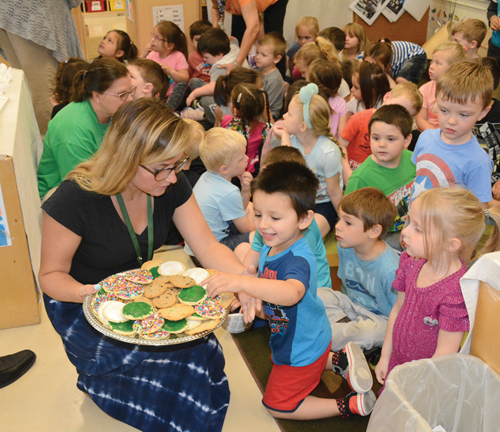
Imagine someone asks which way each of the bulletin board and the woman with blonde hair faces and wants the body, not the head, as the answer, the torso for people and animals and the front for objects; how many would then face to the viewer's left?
0

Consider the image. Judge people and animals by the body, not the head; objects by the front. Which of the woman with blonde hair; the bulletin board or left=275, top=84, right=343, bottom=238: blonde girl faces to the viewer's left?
the blonde girl

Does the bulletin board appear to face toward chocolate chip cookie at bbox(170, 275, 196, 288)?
yes

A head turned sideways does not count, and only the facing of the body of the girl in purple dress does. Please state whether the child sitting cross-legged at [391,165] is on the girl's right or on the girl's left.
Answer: on the girl's right

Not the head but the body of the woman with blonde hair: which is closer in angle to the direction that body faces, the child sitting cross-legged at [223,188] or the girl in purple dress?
the girl in purple dress

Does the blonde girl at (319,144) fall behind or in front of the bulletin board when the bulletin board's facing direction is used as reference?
in front

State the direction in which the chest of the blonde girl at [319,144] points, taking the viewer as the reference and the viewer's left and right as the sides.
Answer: facing to the left of the viewer

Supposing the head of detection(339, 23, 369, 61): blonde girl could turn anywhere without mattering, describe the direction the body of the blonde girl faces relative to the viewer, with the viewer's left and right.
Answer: facing the viewer and to the left of the viewer

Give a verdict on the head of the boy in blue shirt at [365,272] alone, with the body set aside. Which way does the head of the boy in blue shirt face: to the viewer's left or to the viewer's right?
to the viewer's left

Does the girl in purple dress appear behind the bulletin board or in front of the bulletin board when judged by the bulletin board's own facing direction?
in front
